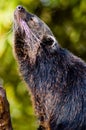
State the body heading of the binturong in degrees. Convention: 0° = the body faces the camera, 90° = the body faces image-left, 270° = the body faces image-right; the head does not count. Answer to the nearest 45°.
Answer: approximately 90°
